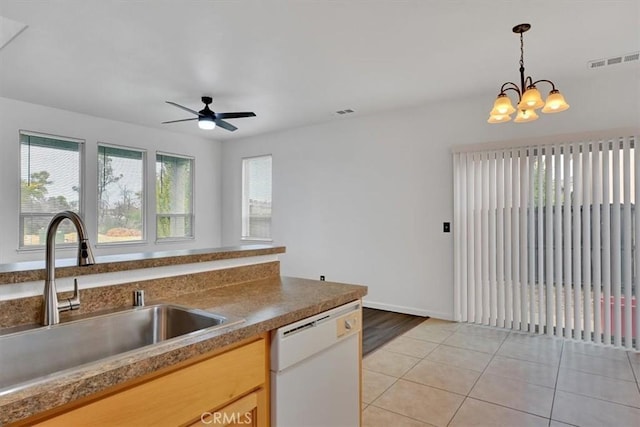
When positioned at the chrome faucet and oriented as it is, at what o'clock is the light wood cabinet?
The light wood cabinet is roughly at 12 o'clock from the chrome faucet.

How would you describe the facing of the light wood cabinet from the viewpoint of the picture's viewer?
facing the viewer and to the right of the viewer

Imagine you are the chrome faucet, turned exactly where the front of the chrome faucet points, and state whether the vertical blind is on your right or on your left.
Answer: on your left

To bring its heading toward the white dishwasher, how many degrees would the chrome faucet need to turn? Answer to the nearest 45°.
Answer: approximately 45° to its left

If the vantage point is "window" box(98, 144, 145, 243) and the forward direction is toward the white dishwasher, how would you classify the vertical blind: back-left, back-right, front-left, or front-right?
front-left

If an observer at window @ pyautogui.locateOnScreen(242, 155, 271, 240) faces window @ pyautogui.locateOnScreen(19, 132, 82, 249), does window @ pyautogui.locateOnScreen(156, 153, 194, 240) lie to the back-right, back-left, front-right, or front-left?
front-right

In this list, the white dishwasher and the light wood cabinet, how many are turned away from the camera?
0

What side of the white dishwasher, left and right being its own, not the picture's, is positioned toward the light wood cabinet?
right

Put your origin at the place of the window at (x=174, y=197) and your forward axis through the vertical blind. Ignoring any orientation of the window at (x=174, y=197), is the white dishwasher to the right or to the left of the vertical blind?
right

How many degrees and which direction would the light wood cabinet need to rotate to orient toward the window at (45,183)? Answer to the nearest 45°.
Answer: approximately 135° to its left

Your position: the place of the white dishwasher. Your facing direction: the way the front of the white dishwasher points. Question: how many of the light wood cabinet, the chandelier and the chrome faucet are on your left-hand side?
1

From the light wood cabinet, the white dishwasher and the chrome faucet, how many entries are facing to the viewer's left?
0

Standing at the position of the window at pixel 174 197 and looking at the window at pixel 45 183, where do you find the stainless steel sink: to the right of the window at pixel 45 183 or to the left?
left
